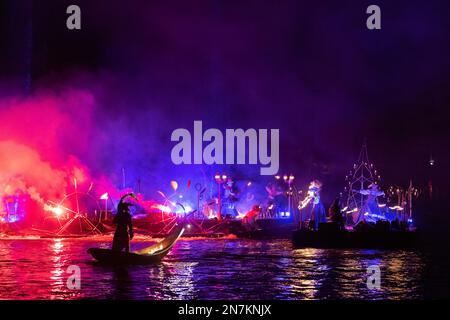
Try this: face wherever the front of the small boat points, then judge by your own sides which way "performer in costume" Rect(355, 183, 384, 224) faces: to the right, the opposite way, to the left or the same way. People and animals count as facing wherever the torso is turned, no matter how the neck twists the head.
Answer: to the right

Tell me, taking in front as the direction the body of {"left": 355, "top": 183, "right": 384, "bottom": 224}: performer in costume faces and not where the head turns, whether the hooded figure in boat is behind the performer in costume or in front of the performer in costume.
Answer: in front

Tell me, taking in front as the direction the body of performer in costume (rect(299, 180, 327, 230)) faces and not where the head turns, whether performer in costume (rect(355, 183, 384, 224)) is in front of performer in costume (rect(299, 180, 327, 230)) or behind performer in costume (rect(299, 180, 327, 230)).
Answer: behind

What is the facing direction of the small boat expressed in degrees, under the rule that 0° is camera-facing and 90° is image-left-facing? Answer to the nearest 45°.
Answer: approximately 270°

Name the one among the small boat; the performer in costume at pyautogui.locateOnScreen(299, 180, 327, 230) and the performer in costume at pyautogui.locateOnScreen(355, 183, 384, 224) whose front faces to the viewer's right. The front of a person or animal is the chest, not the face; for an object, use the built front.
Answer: the small boat

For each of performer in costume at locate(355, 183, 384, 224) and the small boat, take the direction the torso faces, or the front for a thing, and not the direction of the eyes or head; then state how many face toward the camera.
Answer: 1

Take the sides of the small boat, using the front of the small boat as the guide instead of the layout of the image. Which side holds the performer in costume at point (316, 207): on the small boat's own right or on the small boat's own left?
on the small boat's own left

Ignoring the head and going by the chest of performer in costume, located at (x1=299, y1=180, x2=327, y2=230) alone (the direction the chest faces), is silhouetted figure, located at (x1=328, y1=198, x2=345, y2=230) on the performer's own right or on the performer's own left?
on the performer's own left
